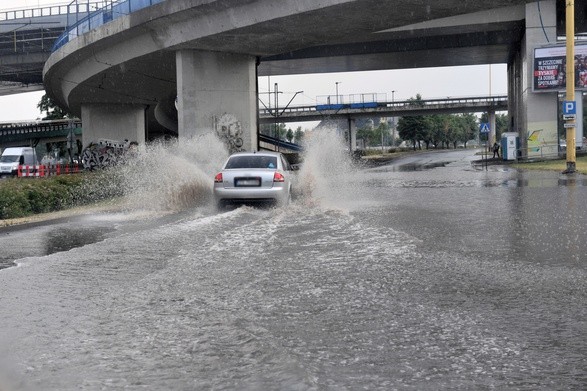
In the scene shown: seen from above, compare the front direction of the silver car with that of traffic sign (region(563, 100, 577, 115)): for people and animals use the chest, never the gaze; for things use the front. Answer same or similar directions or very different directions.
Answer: very different directions

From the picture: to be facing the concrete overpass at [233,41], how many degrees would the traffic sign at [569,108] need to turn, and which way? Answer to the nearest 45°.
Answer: approximately 90° to its right

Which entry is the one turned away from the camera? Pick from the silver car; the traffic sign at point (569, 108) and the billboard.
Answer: the silver car

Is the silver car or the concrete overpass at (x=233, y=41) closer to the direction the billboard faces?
the silver car

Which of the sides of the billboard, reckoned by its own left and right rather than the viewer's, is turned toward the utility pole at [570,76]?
front

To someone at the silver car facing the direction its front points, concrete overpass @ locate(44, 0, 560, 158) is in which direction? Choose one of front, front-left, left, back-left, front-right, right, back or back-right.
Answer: front

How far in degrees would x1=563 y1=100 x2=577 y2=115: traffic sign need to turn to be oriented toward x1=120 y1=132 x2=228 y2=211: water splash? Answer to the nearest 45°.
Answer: approximately 45° to its right

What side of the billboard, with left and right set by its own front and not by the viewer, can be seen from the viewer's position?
front

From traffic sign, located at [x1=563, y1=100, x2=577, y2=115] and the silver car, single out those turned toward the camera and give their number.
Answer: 1

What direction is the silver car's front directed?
away from the camera

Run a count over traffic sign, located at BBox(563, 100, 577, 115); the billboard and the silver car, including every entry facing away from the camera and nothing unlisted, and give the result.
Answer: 1

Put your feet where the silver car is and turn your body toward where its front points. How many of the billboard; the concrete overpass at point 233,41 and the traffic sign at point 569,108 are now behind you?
0

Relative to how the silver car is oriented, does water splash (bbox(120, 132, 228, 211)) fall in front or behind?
in front

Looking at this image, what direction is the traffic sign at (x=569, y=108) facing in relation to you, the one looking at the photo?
facing the viewer

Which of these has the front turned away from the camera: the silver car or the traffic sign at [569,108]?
the silver car

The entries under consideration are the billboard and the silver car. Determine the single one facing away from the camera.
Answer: the silver car
